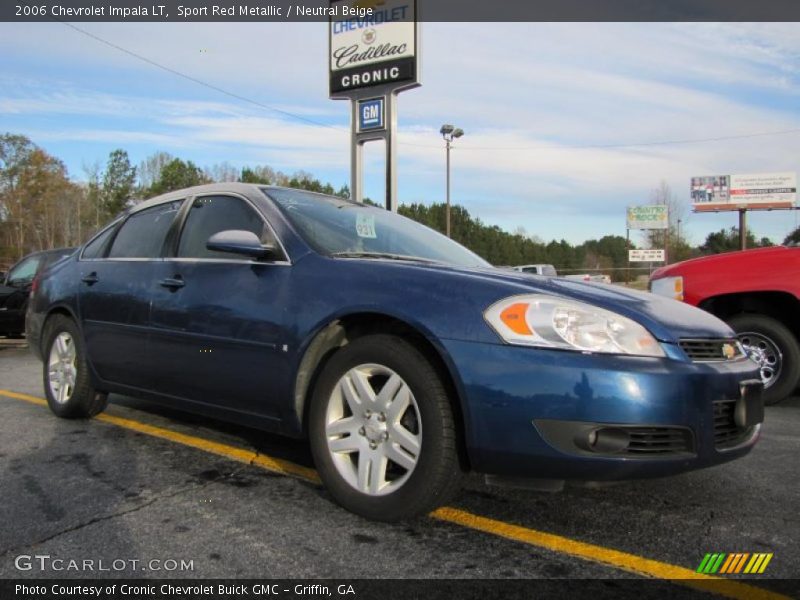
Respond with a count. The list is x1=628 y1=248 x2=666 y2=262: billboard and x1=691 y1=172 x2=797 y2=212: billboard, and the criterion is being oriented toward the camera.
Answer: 2

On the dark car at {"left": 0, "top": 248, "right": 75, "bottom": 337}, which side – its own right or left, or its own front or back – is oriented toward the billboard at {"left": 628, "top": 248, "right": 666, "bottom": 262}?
back

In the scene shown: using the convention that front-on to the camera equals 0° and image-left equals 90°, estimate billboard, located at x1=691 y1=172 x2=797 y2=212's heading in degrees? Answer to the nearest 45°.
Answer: approximately 0°

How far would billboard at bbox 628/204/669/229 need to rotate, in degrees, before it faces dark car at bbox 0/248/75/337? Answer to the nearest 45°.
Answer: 0° — it already faces it

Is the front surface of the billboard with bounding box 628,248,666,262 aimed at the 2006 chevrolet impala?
yes

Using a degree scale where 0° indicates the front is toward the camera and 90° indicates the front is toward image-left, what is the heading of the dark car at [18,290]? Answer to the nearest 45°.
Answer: approximately 45°

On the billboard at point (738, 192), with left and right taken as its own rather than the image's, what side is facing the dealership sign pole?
front

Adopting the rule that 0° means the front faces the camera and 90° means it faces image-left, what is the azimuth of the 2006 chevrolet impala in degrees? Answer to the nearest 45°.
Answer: approximately 315°

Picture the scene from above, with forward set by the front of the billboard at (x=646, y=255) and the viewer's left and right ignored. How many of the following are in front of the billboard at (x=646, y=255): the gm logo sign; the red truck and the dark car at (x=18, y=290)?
3

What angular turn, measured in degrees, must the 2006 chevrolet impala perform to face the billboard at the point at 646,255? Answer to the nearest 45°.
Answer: approximately 135° to its left
